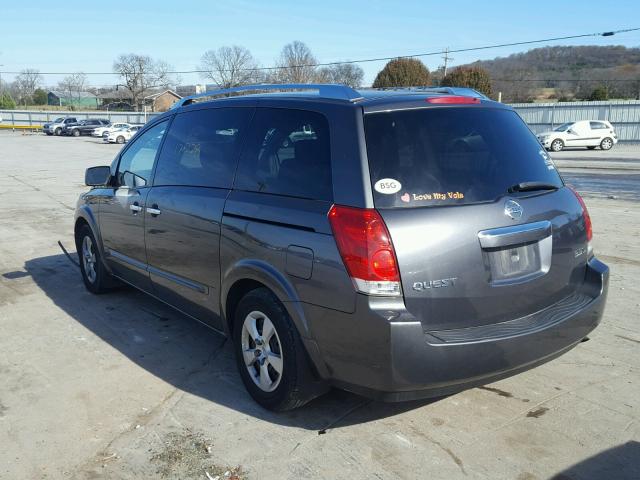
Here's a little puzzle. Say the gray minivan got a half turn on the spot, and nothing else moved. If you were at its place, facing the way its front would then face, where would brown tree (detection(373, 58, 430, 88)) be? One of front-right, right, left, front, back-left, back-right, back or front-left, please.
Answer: back-left

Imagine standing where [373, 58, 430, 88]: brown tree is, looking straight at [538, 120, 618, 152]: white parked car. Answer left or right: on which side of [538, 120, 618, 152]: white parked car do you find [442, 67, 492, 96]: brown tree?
left

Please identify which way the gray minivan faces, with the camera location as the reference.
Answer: facing away from the viewer and to the left of the viewer
